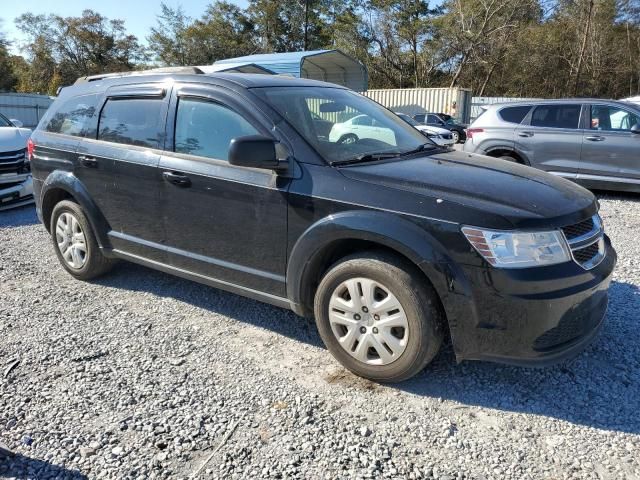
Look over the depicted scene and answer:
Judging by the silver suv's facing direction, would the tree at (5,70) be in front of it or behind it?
behind

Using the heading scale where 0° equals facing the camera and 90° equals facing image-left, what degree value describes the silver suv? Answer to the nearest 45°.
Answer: approximately 270°

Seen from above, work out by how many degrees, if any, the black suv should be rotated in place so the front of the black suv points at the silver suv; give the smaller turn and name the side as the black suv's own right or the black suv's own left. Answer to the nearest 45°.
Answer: approximately 90° to the black suv's own left

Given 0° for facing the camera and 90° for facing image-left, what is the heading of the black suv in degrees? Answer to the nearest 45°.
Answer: approximately 315°

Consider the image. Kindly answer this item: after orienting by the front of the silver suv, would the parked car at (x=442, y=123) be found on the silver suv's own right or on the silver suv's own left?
on the silver suv's own left

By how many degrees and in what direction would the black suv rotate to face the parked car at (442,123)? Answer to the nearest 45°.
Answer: approximately 135° to its left

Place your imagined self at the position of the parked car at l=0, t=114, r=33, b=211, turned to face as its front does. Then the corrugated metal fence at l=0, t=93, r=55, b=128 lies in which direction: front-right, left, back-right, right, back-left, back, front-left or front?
back-left

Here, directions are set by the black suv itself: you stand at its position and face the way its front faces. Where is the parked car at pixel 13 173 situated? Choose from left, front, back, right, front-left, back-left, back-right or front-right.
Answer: back

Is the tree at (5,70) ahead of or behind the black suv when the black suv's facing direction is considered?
behind
